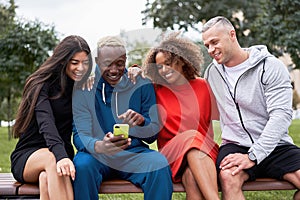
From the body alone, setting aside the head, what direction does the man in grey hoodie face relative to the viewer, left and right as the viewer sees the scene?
facing the viewer and to the left of the viewer

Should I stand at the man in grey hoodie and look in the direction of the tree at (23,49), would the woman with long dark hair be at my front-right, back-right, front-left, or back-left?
front-left

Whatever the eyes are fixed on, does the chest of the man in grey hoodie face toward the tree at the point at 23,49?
no

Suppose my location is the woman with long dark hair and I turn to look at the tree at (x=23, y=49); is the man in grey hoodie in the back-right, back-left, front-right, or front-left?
back-right

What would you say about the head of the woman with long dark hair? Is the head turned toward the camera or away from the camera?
toward the camera

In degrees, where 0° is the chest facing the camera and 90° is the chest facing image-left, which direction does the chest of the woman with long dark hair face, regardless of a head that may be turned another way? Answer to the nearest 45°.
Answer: approximately 315°

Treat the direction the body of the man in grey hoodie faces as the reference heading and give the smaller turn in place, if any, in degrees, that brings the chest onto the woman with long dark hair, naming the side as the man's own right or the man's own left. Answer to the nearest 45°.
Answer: approximately 45° to the man's own right

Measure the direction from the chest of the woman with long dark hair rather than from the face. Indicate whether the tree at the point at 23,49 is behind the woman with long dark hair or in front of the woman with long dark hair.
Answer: behind

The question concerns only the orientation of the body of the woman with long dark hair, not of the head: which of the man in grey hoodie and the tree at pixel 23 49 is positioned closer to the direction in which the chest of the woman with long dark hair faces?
the man in grey hoodie

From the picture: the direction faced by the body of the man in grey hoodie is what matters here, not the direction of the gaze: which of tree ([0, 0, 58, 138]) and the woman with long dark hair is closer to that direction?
the woman with long dark hair

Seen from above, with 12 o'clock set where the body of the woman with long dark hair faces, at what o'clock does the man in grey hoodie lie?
The man in grey hoodie is roughly at 11 o'clock from the woman with long dark hair.

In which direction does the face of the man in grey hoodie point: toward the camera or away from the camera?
toward the camera

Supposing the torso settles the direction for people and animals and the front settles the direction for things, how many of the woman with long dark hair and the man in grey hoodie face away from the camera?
0
